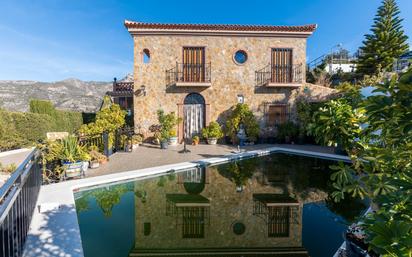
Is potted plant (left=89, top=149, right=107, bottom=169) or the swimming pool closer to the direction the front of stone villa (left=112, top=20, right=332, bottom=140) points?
the swimming pool

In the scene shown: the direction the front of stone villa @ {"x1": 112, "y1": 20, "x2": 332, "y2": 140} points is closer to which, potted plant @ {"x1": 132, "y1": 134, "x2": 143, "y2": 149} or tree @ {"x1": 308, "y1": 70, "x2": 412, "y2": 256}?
the tree

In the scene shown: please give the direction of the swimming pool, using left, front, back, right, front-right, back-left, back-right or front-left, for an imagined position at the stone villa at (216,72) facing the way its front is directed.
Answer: front

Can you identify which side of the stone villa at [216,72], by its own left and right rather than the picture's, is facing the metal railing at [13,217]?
front

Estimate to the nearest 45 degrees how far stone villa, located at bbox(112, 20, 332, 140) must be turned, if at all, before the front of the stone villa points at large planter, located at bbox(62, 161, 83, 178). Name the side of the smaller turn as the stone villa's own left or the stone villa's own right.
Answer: approximately 45° to the stone villa's own right

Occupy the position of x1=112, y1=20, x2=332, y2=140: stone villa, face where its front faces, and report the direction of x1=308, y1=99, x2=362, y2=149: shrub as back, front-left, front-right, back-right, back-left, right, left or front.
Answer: front

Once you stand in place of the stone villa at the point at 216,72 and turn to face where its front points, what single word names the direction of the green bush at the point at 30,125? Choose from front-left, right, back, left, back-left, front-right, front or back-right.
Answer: right

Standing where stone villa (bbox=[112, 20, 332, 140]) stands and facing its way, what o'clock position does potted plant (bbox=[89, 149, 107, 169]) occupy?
The potted plant is roughly at 1 o'clock from the stone villa.

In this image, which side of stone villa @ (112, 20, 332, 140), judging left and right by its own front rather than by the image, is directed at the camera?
front

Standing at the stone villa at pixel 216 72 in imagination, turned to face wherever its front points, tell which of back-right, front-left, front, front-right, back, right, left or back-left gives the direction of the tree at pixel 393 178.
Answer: front

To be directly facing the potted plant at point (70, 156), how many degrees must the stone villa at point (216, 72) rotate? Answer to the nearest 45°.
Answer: approximately 45° to its right
